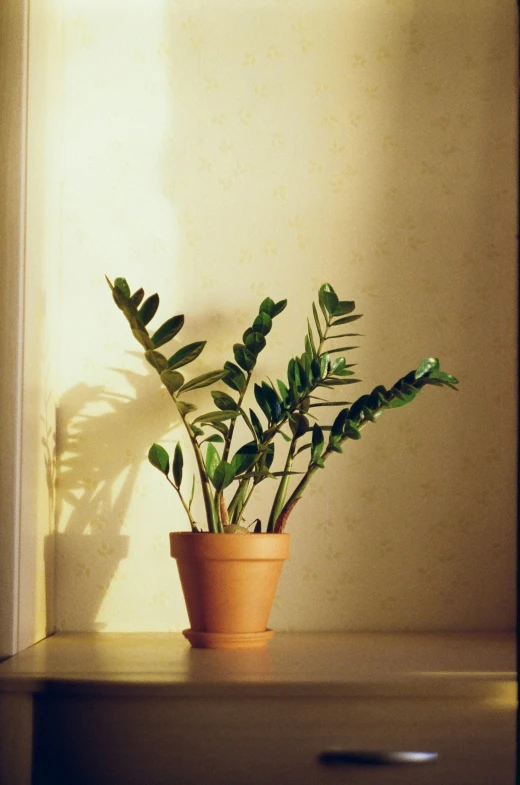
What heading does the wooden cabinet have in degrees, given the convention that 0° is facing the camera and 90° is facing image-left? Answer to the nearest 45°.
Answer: approximately 0°
